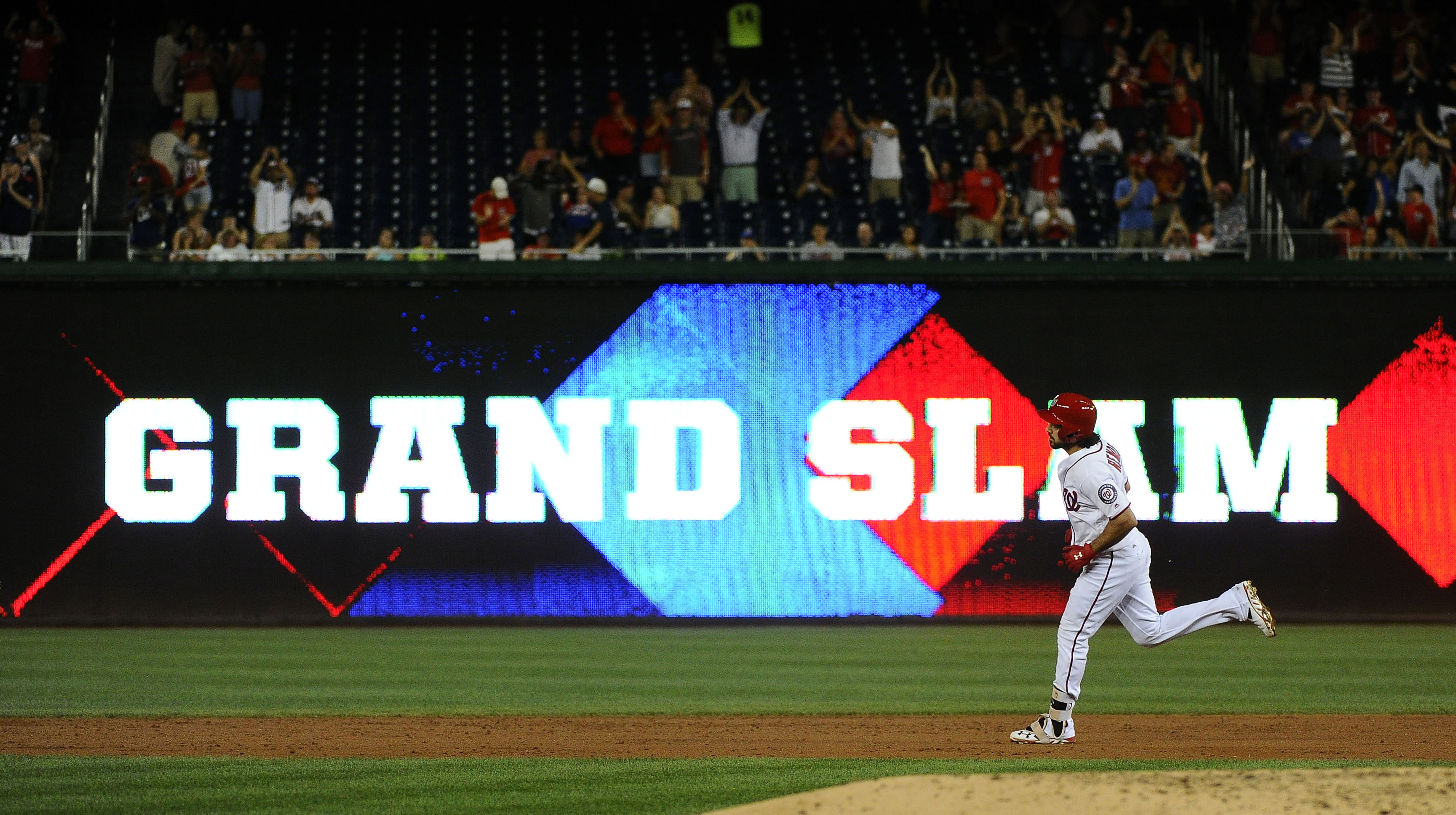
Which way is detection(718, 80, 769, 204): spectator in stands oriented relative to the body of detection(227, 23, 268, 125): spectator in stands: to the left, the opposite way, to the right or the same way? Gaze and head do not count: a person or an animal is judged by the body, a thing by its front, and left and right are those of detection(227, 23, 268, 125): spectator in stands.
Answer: the same way

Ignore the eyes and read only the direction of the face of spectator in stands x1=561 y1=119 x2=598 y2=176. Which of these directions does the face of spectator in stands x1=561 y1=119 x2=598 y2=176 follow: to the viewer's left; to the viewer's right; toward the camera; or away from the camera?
toward the camera

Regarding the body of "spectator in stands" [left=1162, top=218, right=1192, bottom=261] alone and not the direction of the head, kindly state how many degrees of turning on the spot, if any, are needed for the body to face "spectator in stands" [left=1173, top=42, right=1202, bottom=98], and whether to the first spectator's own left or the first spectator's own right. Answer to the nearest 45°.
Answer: approximately 180°

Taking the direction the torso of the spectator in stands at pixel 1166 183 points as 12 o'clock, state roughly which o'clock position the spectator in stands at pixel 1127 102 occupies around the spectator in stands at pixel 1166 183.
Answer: the spectator in stands at pixel 1127 102 is roughly at 6 o'clock from the spectator in stands at pixel 1166 183.

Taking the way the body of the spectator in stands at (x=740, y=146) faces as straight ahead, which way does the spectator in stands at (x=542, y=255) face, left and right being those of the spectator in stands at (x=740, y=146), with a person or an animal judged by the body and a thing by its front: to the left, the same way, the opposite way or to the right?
the same way

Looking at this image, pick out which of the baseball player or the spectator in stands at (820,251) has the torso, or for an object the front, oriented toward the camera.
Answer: the spectator in stands

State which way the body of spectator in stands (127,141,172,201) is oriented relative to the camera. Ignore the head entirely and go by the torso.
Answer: toward the camera

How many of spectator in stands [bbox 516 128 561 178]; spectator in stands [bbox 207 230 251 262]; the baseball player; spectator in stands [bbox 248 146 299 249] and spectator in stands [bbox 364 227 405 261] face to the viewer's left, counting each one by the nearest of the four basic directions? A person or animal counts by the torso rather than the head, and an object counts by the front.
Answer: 1

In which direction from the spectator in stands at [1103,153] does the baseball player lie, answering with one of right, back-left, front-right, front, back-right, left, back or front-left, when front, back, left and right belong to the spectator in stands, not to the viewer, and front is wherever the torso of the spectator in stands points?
front

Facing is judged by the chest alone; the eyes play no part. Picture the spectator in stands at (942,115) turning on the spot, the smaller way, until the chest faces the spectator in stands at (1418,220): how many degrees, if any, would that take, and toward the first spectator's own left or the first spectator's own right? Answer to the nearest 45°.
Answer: approximately 90° to the first spectator's own left

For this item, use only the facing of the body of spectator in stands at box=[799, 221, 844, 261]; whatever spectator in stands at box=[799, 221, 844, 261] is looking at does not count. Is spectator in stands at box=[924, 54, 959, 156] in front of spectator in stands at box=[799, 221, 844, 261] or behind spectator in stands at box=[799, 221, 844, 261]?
behind

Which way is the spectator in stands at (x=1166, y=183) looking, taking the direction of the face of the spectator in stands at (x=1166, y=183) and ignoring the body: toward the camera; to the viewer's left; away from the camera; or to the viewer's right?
toward the camera

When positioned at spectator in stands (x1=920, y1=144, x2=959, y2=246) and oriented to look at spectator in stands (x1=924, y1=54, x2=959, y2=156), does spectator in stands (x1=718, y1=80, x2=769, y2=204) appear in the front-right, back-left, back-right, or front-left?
front-left

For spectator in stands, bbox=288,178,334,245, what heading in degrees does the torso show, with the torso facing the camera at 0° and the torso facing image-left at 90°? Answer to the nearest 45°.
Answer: approximately 0°

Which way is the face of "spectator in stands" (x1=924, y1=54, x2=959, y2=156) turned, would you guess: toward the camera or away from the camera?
toward the camera

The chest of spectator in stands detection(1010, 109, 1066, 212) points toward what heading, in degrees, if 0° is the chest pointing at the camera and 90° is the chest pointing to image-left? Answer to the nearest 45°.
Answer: approximately 45°

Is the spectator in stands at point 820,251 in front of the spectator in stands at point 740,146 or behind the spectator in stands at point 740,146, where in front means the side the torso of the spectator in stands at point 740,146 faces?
in front
